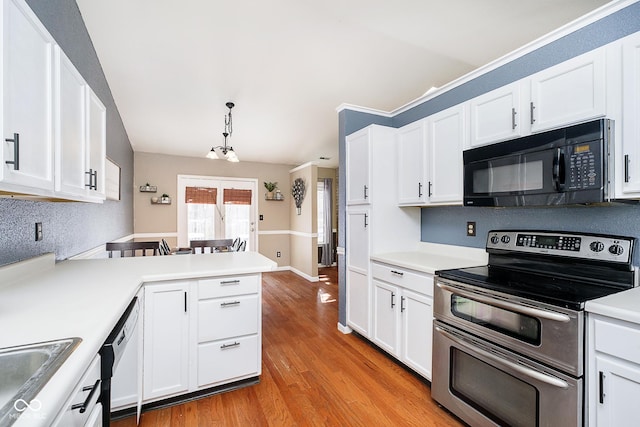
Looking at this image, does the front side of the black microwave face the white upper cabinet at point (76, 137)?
yes

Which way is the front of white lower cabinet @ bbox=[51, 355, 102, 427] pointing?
to the viewer's right

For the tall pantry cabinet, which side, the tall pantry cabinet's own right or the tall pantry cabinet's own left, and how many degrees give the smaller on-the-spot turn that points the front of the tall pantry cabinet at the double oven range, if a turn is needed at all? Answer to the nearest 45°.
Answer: approximately 90° to the tall pantry cabinet's own left

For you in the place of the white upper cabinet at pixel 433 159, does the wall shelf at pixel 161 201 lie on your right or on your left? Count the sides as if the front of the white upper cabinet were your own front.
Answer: on your right

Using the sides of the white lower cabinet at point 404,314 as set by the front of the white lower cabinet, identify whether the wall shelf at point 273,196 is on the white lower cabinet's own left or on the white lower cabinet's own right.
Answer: on the white lower cabinet's own right

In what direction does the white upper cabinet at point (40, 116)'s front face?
to the viewer's right

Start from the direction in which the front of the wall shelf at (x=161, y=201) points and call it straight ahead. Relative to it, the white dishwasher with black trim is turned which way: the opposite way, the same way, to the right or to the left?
to the left

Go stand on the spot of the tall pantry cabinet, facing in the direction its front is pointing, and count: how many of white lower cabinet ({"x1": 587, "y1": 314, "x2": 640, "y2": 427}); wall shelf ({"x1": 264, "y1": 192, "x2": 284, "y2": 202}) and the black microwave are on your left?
2
